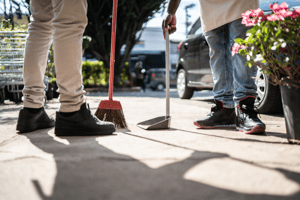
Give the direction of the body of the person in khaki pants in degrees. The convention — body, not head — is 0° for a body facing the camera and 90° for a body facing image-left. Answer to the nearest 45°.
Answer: approximately 270°

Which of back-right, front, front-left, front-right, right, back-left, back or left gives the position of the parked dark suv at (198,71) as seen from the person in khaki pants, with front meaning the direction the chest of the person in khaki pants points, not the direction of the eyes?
front-left

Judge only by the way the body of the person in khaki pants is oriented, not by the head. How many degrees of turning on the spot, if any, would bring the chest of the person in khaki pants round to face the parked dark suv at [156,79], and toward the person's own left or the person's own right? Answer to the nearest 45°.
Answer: approximately 90° to the person's own left

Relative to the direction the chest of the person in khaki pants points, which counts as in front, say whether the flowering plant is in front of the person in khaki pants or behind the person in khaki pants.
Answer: in front

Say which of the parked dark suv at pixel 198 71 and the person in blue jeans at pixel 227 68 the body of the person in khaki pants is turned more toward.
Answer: the person in blue jeans

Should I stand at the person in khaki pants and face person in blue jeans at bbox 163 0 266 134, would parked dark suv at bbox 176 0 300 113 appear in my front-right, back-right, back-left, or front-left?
front-left

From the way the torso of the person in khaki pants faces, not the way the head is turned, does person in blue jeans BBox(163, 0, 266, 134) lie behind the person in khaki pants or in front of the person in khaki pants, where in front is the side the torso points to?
in front
